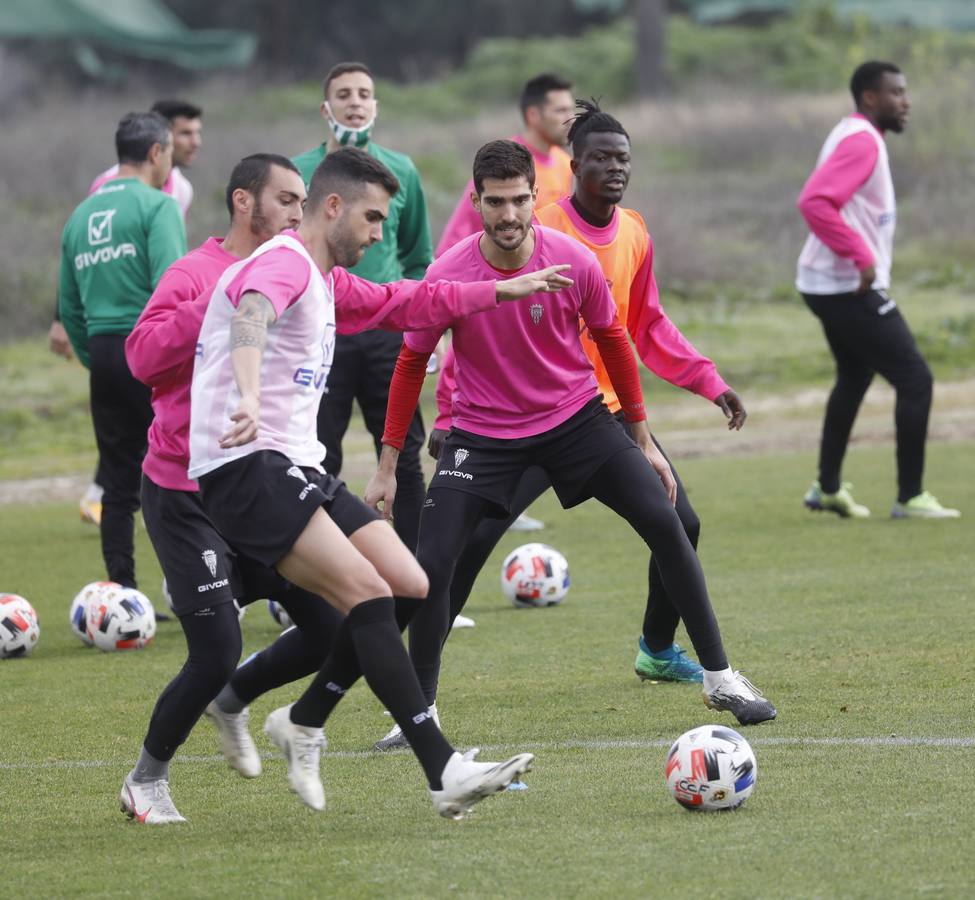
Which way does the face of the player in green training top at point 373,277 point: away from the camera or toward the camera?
toward the camera

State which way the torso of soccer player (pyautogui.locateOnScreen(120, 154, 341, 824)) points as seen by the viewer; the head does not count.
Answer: to the viewer's right

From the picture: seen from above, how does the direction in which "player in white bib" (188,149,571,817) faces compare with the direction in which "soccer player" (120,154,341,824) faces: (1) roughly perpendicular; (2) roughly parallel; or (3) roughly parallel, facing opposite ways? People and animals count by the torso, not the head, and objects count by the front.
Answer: roughly parallel

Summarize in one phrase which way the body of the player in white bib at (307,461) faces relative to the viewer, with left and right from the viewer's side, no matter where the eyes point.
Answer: facing to the right of the viewer

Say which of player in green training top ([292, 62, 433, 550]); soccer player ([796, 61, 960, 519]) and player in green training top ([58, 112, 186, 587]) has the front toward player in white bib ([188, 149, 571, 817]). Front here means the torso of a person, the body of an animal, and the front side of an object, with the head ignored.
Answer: player in green training top ([292, 62, 433, 550])

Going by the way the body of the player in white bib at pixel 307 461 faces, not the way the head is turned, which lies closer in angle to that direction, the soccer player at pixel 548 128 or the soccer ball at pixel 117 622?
the soccer player

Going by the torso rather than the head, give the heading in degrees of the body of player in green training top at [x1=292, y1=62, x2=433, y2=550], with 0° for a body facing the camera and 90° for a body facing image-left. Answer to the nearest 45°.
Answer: approximately 0°

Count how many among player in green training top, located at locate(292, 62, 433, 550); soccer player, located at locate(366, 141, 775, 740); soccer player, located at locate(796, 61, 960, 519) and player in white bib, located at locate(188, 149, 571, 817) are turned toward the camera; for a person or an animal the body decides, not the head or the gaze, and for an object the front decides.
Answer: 2

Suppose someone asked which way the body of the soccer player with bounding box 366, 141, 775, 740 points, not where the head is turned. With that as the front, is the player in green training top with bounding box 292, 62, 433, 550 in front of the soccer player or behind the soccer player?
behind

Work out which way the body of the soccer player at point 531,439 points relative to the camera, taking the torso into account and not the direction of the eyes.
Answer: toward the camera

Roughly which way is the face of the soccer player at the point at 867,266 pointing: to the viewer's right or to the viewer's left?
to the viewer's right

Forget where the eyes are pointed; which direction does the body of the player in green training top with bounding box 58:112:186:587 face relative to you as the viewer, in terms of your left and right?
facing away from the viewer and to the right of the viewer

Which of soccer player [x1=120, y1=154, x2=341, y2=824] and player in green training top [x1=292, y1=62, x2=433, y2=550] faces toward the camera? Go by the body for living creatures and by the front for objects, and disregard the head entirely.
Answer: the player in green training top
